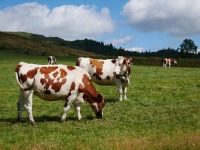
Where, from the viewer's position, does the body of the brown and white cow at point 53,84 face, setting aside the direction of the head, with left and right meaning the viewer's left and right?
facing to the right of the viewer

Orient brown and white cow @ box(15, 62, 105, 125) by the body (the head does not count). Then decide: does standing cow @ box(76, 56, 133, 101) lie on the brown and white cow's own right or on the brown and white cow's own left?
on the brown and white cow's own left

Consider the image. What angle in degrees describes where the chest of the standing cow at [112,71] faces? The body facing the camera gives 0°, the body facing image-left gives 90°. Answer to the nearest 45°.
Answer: approximately 315°

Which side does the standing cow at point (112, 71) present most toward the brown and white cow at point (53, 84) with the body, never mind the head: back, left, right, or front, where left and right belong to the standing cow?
right
